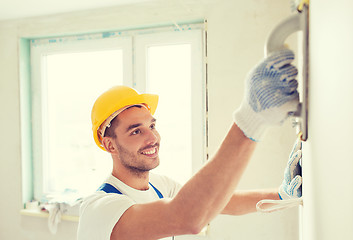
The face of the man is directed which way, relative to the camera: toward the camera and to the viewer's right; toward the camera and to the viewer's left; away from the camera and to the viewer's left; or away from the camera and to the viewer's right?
toward the camera and to the viewer's right

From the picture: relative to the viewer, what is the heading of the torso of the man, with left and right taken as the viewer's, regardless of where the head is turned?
facing the viewer and to the right of the viewer

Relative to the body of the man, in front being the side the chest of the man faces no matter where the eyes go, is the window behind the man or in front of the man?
behind
